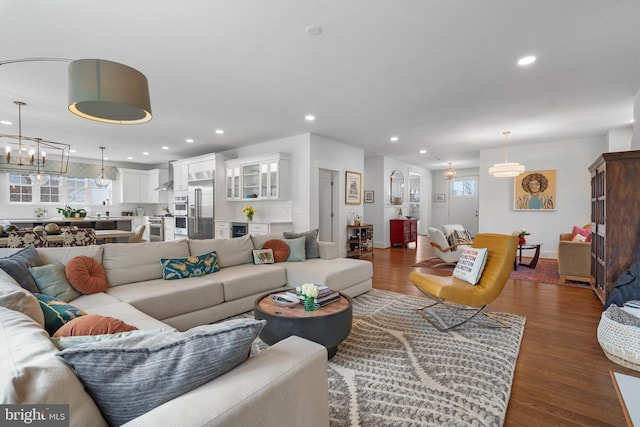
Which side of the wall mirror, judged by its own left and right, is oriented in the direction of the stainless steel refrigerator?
right

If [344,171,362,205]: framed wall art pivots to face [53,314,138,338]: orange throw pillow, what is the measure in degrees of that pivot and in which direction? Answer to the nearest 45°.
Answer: approximately 45° to its right

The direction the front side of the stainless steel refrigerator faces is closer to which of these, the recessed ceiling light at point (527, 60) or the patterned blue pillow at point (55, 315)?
the patterned blue pillow

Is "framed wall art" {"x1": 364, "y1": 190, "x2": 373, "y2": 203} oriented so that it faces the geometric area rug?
yes

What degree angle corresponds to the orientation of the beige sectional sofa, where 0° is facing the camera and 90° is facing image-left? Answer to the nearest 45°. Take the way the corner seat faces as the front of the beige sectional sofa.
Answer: approximately 315°

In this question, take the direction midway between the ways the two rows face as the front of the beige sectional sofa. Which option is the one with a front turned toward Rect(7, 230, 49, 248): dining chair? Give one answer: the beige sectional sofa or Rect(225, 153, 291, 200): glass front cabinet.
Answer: the glass front cabinet
